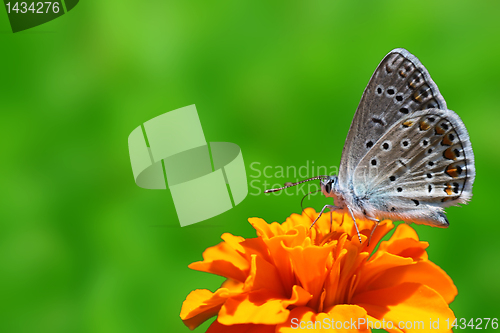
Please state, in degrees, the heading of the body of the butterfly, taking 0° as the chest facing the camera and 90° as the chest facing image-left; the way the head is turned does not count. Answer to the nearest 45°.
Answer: approximately 90°
